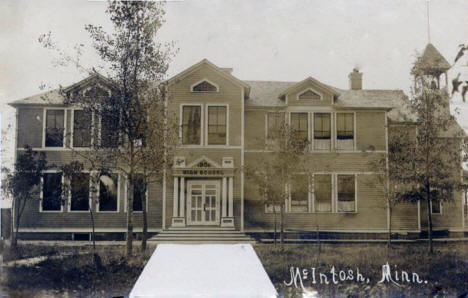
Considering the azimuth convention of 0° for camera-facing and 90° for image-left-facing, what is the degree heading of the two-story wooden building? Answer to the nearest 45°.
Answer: approximately 0°
